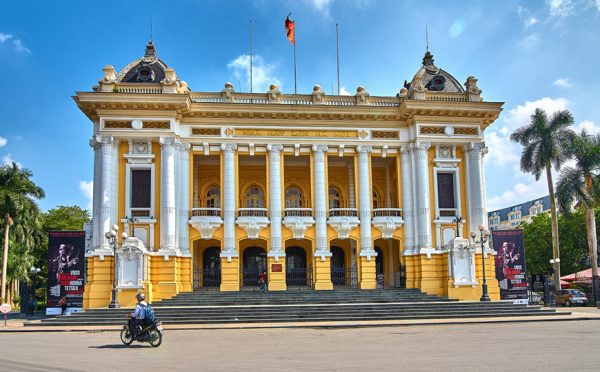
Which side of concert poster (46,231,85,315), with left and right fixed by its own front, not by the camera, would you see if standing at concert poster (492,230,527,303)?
left

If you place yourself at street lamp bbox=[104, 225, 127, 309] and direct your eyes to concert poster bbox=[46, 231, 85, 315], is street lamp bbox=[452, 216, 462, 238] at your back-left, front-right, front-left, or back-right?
back-right

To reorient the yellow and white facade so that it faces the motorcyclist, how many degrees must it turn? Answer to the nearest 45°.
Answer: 0° — it already faces them

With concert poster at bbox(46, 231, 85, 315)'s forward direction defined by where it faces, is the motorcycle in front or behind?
in front

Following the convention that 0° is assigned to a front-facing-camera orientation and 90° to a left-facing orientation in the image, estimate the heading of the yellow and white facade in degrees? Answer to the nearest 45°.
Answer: approximately 0°

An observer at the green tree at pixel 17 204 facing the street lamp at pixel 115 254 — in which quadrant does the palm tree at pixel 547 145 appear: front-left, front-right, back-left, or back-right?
front-left

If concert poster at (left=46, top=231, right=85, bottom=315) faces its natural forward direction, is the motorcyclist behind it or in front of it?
in front

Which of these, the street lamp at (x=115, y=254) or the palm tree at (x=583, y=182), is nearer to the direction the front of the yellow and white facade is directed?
the street lamp

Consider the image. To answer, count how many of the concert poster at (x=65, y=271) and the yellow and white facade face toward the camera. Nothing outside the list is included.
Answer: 2

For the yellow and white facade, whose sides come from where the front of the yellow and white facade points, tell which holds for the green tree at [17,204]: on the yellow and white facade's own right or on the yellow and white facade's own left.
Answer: on the yellow and white facade's own right

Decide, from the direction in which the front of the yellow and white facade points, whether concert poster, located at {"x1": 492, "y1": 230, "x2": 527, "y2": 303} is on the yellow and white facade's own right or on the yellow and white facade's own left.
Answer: on the yellow and white facade's own left

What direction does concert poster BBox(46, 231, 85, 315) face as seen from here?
toward the camera

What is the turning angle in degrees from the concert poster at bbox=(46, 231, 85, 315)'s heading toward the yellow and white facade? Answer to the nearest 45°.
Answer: approximately 90° to its left
